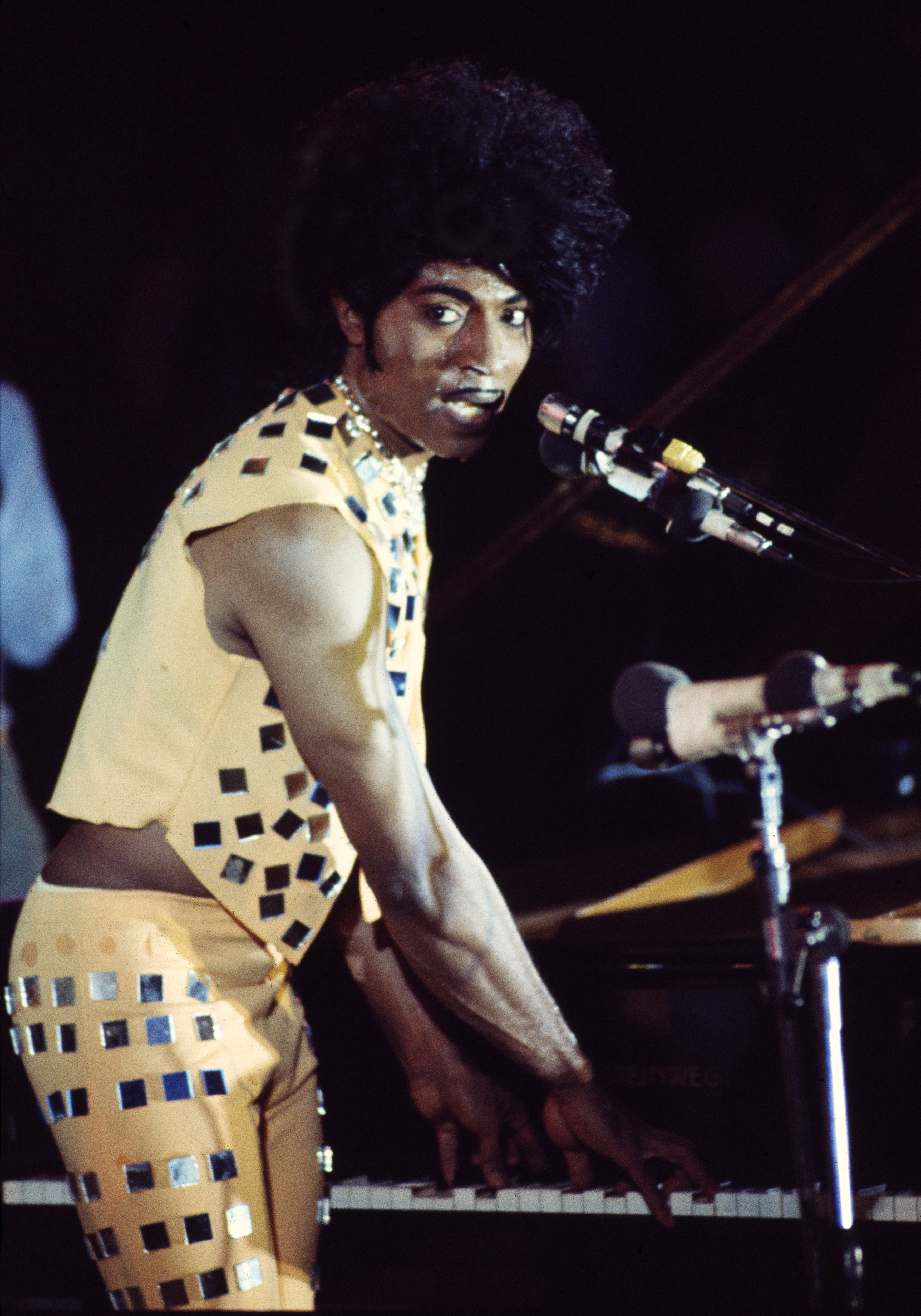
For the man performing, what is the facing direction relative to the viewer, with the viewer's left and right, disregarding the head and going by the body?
facing to the right of the viewer

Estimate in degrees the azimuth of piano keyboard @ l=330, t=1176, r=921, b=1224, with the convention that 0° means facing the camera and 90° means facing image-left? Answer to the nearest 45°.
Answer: approximately 0°

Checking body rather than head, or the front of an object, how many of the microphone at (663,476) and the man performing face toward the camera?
0

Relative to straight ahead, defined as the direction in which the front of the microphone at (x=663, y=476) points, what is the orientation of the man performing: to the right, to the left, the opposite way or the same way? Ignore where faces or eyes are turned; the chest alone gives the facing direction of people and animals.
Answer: the opposite way

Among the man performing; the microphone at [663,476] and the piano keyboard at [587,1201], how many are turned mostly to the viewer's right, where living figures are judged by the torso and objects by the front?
1

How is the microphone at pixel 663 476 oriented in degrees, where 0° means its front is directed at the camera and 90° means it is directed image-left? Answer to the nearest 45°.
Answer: approximately 90°

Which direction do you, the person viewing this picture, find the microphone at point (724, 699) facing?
facing to the left of the viewer

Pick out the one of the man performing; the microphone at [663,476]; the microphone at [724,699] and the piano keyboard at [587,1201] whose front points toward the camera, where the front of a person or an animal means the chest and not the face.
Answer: the piano keyboard

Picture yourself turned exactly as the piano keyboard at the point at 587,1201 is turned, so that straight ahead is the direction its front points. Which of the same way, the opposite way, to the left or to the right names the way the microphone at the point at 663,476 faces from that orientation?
to the right

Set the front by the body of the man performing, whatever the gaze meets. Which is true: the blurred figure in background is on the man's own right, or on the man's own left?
on the man's own left
